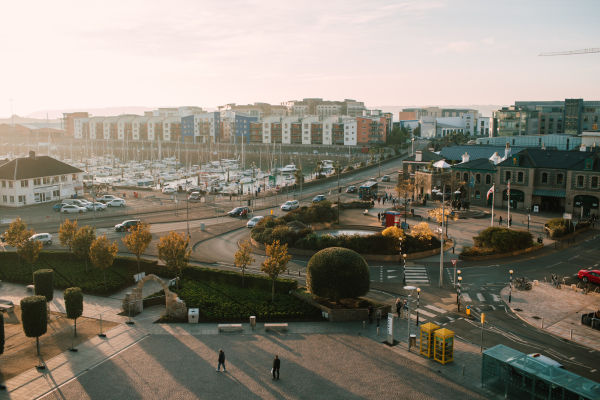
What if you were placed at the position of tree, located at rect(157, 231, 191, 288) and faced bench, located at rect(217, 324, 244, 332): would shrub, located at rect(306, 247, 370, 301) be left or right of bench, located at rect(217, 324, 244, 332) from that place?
left

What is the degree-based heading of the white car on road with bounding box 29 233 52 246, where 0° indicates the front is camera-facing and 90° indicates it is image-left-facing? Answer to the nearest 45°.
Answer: approximately 90°

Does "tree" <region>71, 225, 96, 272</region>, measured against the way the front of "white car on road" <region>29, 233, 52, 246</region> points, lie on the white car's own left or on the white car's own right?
on the white car's own left

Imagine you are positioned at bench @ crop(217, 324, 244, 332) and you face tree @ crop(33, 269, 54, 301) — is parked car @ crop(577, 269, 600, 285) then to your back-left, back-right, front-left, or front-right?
back-right

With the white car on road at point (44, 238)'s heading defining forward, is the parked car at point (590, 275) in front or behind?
behind

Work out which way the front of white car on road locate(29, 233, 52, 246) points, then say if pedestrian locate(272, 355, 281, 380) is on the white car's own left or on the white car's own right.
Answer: on the white car's own left

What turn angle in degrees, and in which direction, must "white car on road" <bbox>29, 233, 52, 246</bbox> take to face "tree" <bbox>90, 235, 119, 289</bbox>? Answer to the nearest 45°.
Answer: approximately 90° to its left

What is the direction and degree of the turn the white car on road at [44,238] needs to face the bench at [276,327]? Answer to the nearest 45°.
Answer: approximately 90° to its left

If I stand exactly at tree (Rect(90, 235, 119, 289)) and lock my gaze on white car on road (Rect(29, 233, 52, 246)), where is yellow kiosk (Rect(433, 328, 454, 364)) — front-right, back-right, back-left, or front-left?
back-right

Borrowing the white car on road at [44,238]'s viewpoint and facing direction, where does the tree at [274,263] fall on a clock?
The tree is roughly at 8 o'clock from the white car on road.

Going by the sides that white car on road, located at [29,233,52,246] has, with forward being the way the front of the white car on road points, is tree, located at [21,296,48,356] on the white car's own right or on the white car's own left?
on the white car's own left

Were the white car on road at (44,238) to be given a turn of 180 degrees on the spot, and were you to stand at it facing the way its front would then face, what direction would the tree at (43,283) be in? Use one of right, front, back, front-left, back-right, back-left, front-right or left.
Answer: right
